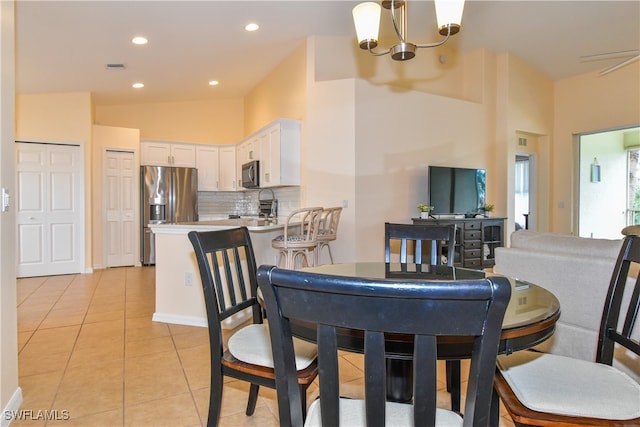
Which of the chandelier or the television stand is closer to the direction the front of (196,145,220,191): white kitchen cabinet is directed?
the chandelier

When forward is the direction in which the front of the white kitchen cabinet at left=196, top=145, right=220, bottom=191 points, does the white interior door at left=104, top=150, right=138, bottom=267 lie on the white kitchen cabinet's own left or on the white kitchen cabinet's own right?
on the white kitchen cabinet's own right

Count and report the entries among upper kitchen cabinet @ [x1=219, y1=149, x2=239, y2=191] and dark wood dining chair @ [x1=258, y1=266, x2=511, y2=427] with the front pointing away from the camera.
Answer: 1

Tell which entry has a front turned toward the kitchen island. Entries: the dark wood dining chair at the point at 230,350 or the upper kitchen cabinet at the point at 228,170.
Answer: the upper kitchen cabinet

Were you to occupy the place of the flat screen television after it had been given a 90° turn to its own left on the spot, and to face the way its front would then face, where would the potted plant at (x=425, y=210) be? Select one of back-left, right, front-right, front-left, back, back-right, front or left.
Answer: back

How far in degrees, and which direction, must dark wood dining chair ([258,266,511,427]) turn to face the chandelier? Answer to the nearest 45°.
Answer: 0° — it already faces it

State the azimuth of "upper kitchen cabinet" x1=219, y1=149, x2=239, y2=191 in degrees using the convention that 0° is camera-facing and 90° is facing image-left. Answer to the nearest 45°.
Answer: approximately 0°

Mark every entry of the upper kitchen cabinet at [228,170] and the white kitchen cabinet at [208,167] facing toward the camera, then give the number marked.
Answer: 2
